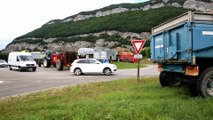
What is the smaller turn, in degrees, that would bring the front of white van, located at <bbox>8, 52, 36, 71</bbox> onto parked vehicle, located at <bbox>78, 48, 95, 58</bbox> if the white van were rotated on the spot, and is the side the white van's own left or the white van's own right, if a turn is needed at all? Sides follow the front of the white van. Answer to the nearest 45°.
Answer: approximately 90° to the white van's own left

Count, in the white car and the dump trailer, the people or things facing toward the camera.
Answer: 0

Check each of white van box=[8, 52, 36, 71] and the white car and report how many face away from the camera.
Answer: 0

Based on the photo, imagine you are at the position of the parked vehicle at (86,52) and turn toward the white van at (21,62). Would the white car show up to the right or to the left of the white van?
left

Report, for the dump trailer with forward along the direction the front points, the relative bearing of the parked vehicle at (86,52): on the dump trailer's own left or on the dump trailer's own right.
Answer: on the dump trailer's own left

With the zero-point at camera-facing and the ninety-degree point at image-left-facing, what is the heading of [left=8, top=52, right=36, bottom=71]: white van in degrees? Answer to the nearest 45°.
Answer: approximately 315°

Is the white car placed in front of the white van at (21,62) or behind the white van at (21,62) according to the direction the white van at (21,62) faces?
in front
